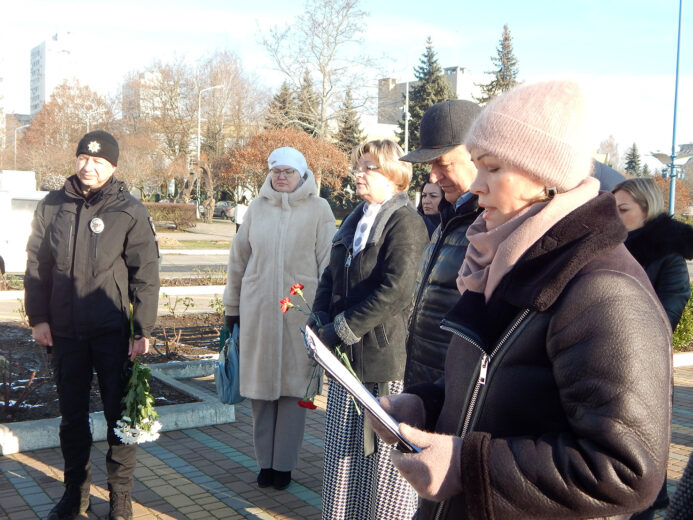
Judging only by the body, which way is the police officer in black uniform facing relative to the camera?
toward the camera

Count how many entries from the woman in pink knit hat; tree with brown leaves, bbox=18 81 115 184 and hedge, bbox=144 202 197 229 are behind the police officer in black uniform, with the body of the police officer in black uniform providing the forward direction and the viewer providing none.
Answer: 2

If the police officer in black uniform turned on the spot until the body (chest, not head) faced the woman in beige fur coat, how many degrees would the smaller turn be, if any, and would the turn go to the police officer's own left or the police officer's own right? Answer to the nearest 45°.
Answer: approximately 90° to the police officer's own left

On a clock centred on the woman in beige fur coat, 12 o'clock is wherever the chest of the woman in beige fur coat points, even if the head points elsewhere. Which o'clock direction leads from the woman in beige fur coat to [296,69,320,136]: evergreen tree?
The evergreen tree is roughly at 6 o'clock from the woman in beige fur coat.

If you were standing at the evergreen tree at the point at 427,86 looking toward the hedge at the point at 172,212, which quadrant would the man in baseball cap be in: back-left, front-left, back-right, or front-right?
front-left

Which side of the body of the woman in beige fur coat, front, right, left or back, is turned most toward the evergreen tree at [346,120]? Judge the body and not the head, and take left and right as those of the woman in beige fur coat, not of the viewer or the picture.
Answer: back

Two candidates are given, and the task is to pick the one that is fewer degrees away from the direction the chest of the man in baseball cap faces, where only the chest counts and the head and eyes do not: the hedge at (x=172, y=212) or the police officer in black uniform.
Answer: the police officer in black uniform

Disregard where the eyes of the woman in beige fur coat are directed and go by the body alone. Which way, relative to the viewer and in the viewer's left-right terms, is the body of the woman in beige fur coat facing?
facing the viewer

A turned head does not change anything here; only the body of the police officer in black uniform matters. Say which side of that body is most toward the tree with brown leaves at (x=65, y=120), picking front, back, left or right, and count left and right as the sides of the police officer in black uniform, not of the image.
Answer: back

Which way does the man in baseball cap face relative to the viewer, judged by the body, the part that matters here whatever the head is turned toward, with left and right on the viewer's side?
facing the viewer and to the left of the viewer

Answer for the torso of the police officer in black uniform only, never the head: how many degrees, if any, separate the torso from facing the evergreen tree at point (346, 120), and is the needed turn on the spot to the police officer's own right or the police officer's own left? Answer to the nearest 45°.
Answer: approximately 180°

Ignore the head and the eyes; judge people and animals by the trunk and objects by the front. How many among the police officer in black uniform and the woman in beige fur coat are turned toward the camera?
2
